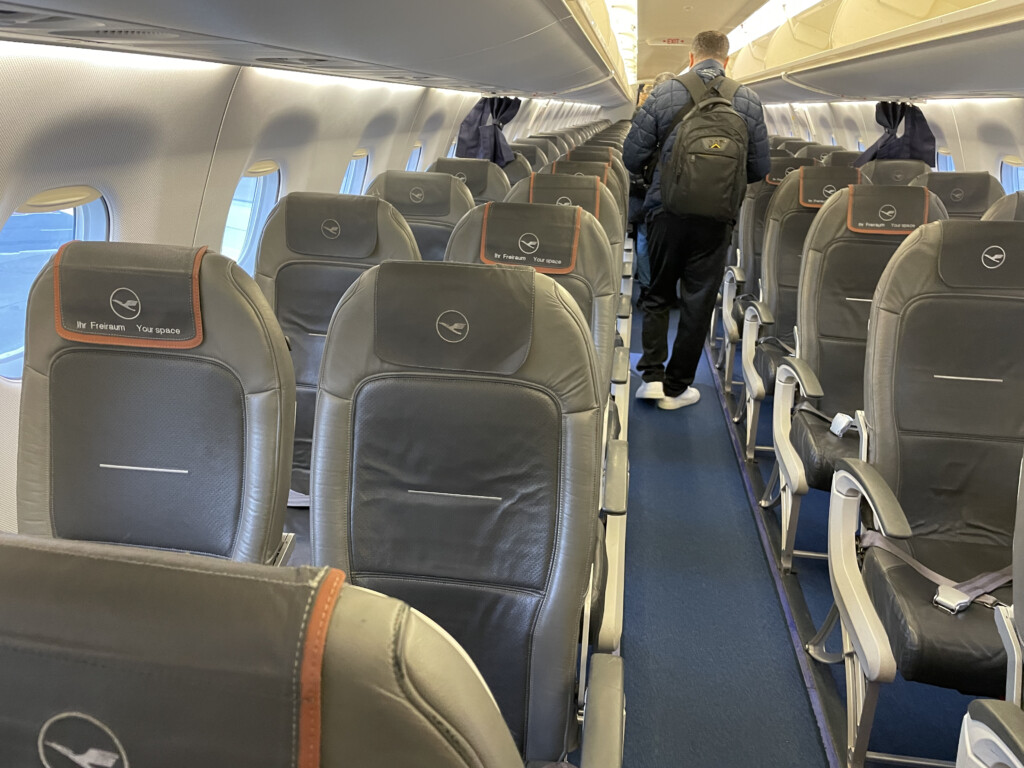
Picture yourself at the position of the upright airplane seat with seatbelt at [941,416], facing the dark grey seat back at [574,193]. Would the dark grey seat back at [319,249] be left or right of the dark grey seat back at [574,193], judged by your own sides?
left

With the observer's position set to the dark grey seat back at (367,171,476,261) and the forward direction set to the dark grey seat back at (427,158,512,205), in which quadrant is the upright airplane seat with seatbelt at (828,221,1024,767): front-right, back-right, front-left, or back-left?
back-right

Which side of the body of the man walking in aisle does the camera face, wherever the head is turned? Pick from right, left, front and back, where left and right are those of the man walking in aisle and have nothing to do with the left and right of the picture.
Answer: back

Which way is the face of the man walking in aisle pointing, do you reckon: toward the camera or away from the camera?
away from the camera
